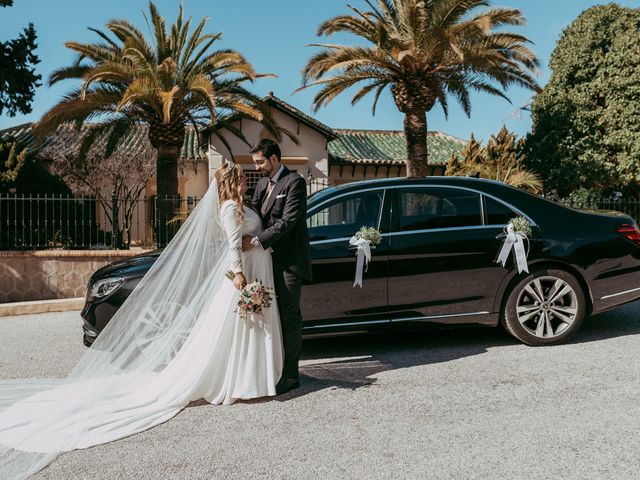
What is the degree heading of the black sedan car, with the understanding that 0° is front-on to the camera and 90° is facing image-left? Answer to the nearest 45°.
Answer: approximately 90°

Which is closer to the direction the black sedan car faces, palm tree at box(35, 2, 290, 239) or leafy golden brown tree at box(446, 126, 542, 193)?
the palm tree

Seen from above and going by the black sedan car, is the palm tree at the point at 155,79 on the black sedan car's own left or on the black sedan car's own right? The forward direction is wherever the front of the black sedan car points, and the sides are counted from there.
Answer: on the black sedan car's own right

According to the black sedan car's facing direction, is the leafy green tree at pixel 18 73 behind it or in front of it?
in front

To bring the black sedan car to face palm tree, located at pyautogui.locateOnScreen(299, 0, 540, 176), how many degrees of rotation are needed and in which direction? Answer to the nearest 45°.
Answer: approximately 90° to its right

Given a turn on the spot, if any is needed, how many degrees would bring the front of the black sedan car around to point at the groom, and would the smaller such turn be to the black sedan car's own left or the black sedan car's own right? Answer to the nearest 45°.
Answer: approximately 45° to the black sedan car's own left

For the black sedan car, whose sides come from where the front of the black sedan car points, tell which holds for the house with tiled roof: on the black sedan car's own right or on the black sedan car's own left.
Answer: on the black sedan car's own right

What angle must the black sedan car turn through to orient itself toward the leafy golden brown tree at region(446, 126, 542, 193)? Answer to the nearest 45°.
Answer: approximately 90° to its right

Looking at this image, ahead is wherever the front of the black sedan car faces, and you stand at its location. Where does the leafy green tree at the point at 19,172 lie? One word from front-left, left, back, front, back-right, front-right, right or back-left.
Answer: front-right
